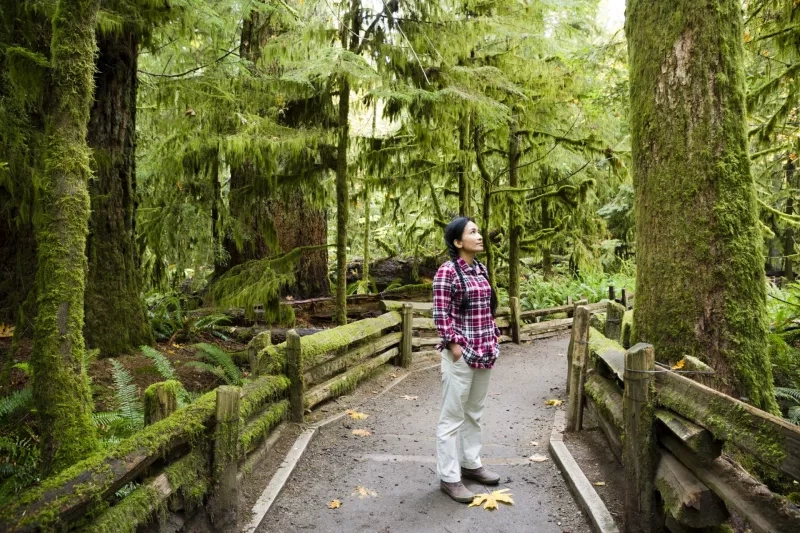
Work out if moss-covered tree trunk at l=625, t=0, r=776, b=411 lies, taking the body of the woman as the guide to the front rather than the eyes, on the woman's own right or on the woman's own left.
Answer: on the woman's own left

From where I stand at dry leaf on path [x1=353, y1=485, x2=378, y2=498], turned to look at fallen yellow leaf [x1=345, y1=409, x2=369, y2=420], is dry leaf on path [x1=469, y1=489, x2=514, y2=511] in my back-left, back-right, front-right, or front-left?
back-right

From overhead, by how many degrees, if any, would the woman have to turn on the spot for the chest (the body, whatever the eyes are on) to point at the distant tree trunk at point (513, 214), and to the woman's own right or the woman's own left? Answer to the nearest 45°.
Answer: approximately 135° to the woman's own left

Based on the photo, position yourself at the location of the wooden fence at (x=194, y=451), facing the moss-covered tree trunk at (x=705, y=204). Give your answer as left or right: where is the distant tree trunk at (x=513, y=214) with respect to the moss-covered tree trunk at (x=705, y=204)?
left

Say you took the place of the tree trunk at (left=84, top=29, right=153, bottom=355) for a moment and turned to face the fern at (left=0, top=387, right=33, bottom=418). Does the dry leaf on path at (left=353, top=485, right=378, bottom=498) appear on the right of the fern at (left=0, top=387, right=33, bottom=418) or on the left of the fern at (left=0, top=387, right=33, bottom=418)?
left

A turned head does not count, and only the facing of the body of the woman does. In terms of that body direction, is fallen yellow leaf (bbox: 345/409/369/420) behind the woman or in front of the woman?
behind

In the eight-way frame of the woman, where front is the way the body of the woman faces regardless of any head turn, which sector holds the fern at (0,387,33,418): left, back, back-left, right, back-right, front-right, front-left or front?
back-right

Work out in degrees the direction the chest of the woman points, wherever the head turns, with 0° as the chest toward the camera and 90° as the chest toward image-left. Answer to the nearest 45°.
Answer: approximately 315°
